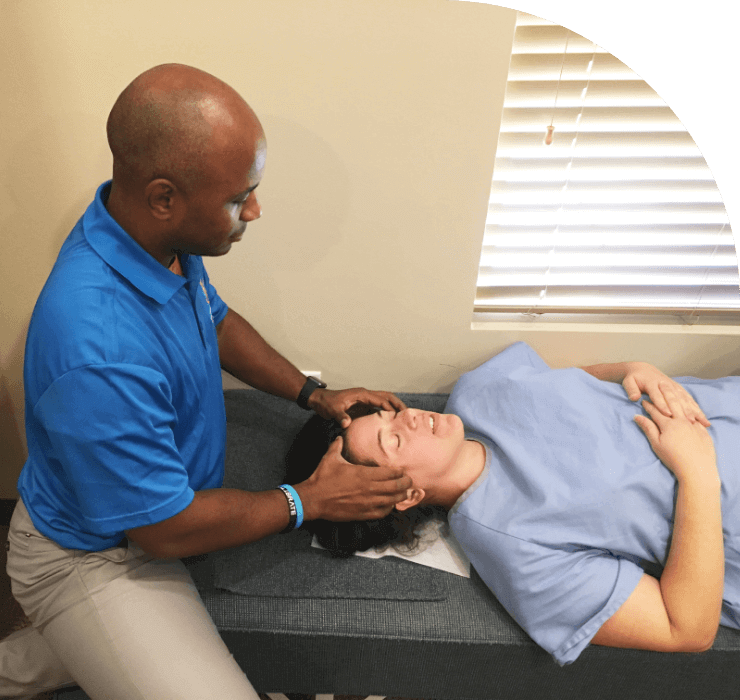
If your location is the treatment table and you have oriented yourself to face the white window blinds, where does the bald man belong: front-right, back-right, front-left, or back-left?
back-left

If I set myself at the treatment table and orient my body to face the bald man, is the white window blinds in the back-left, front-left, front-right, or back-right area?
back-right

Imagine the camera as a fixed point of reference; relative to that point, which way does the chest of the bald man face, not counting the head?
to the viewer's right

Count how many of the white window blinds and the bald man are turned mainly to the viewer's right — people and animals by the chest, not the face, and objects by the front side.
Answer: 1

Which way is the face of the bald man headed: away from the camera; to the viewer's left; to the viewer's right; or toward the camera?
to the viewer's right

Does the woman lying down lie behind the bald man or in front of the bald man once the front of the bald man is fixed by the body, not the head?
in front

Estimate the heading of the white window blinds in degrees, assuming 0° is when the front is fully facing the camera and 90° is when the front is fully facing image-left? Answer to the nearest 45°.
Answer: approximately 0°
